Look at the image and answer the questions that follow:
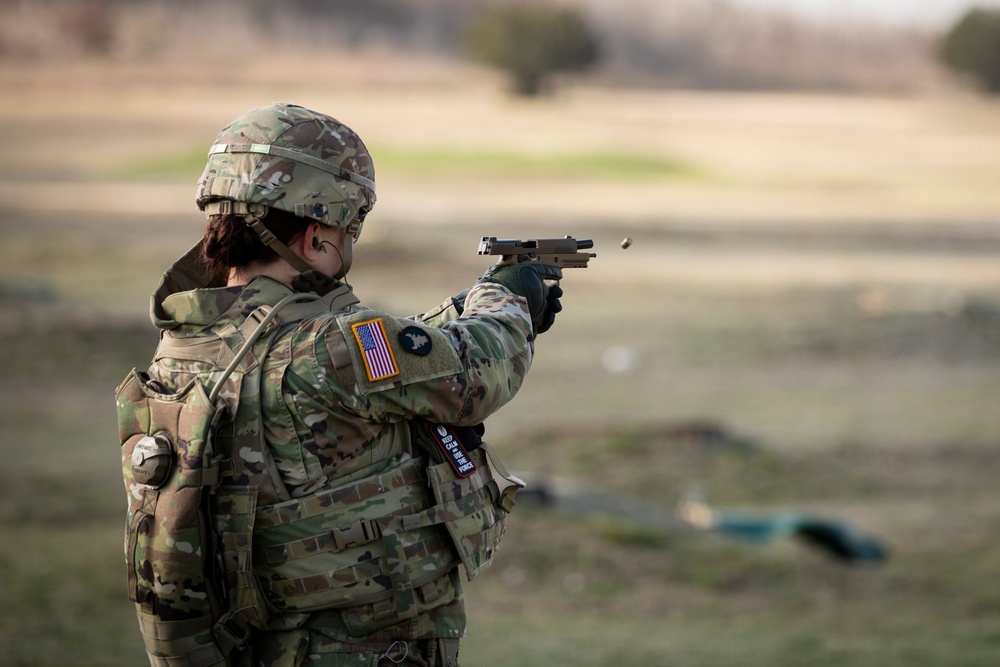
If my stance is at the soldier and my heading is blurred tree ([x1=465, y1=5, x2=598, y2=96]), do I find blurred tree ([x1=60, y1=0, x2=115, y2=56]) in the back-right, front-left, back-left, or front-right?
front-left

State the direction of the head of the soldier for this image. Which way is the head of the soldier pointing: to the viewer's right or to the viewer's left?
to the viewer's right

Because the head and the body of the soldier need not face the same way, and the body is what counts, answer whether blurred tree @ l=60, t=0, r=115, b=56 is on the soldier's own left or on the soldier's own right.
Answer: on the soldier's own left

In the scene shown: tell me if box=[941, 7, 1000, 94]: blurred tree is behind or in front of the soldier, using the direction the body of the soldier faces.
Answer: in front

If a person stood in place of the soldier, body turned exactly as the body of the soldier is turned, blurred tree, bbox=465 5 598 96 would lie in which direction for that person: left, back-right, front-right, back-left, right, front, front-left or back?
front-left

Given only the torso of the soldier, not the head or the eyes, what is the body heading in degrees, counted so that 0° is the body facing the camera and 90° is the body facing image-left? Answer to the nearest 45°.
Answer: approximately 225°
